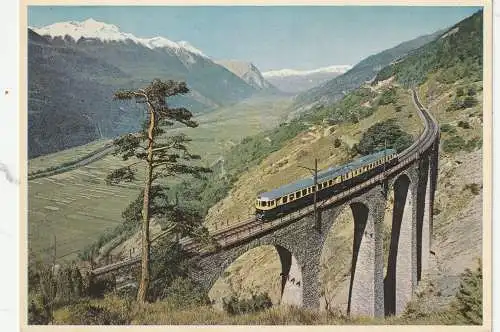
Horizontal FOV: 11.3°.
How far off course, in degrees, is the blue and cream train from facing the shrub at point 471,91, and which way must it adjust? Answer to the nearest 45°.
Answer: approximately 180°

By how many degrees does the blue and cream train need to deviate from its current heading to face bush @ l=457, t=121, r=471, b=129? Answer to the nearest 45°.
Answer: approximately 180°

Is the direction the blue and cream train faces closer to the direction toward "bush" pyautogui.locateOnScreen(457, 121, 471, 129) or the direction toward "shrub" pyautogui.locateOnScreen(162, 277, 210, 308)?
the shrub

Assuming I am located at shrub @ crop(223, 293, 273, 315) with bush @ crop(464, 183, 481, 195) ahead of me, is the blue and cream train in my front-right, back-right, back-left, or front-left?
front-left

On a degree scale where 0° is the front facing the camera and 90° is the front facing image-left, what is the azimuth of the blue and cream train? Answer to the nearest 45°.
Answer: approximately 45°

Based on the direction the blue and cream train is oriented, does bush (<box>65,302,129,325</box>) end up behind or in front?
in front

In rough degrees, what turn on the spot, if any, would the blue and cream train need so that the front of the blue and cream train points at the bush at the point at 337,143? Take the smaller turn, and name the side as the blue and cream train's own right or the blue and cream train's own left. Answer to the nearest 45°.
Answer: approximately 135° to the blue and cream train's own right

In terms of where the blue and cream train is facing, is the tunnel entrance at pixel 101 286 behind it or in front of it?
in front
